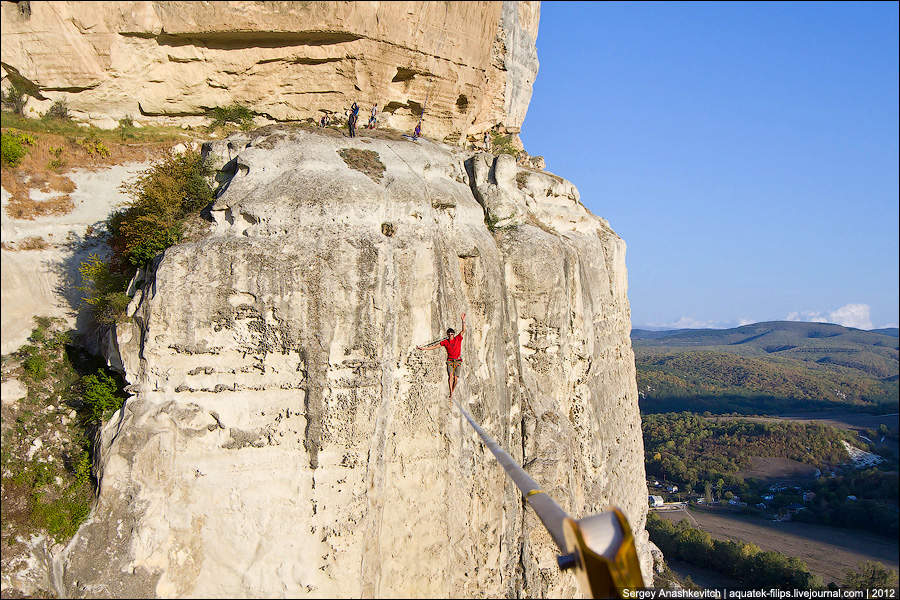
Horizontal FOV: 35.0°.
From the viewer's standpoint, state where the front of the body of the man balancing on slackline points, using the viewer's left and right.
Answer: facing the viewer

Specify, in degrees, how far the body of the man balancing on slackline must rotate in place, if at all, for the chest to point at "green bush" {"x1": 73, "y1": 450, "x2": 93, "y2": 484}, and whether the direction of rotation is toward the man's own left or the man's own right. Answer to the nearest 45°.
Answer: approximately 90° to the man's own right

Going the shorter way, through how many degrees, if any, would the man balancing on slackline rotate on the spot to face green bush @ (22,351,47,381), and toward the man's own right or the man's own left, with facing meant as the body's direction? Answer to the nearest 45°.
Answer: approximately 90° to the man's own right

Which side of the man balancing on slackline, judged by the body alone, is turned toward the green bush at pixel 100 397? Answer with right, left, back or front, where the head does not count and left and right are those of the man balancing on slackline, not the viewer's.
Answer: right

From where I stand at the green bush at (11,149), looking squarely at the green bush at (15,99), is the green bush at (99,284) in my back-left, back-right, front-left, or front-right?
back-right

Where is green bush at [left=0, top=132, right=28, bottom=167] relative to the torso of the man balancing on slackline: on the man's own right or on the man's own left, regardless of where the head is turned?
on the man's own right

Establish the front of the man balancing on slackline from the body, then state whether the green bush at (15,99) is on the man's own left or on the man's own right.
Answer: on the man's own right

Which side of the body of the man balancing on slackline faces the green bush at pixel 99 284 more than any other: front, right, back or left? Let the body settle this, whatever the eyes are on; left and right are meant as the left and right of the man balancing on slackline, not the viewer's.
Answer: right
